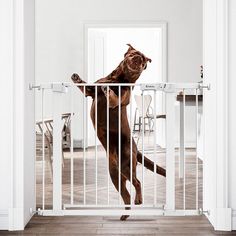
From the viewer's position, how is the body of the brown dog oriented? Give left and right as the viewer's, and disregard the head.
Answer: facing the viewer and to the left of the viewer

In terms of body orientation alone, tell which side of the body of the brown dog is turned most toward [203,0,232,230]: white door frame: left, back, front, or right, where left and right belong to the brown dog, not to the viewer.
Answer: left
